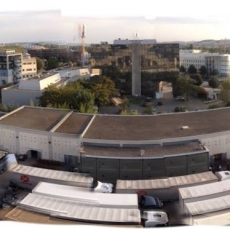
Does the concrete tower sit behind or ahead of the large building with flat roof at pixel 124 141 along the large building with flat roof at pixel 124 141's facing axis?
behind

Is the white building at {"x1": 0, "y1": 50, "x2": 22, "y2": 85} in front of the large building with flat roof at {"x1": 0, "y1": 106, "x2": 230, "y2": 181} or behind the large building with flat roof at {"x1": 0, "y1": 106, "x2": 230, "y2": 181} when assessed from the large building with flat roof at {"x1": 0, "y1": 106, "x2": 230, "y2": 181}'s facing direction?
behind

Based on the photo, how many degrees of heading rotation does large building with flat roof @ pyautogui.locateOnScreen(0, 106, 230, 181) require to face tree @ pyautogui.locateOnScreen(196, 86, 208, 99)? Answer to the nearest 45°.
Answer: approximately 180°

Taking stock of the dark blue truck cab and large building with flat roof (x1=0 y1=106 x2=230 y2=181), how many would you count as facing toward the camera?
1

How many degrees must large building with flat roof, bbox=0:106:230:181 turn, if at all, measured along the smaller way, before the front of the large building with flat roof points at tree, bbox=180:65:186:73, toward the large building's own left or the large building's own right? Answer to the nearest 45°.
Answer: approximately 180°

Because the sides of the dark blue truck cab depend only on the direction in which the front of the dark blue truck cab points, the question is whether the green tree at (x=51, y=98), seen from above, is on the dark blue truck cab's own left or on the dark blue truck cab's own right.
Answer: on the dark blue truck cab's own left

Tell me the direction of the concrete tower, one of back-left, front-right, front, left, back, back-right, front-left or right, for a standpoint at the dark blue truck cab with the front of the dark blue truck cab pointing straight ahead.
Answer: left

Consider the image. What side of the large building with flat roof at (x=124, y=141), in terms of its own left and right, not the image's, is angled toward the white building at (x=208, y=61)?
back

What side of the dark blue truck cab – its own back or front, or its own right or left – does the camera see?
right

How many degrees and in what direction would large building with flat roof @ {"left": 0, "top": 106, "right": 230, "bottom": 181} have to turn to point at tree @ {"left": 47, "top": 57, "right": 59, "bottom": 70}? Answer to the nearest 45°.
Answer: approximately 180°

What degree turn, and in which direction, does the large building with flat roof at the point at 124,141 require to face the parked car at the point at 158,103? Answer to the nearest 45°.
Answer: approximately 180°

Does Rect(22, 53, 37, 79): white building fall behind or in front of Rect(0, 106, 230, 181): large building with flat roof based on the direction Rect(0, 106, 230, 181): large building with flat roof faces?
behind

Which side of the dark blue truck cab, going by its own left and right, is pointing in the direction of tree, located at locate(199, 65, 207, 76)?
left

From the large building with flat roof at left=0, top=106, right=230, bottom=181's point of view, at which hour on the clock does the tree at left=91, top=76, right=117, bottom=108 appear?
The tree is roughly at 6 o'clock from the large building with flat roof.

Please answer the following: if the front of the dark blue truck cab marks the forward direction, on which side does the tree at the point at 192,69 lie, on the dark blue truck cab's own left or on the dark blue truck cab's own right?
on the dark blue truck cab's own left
